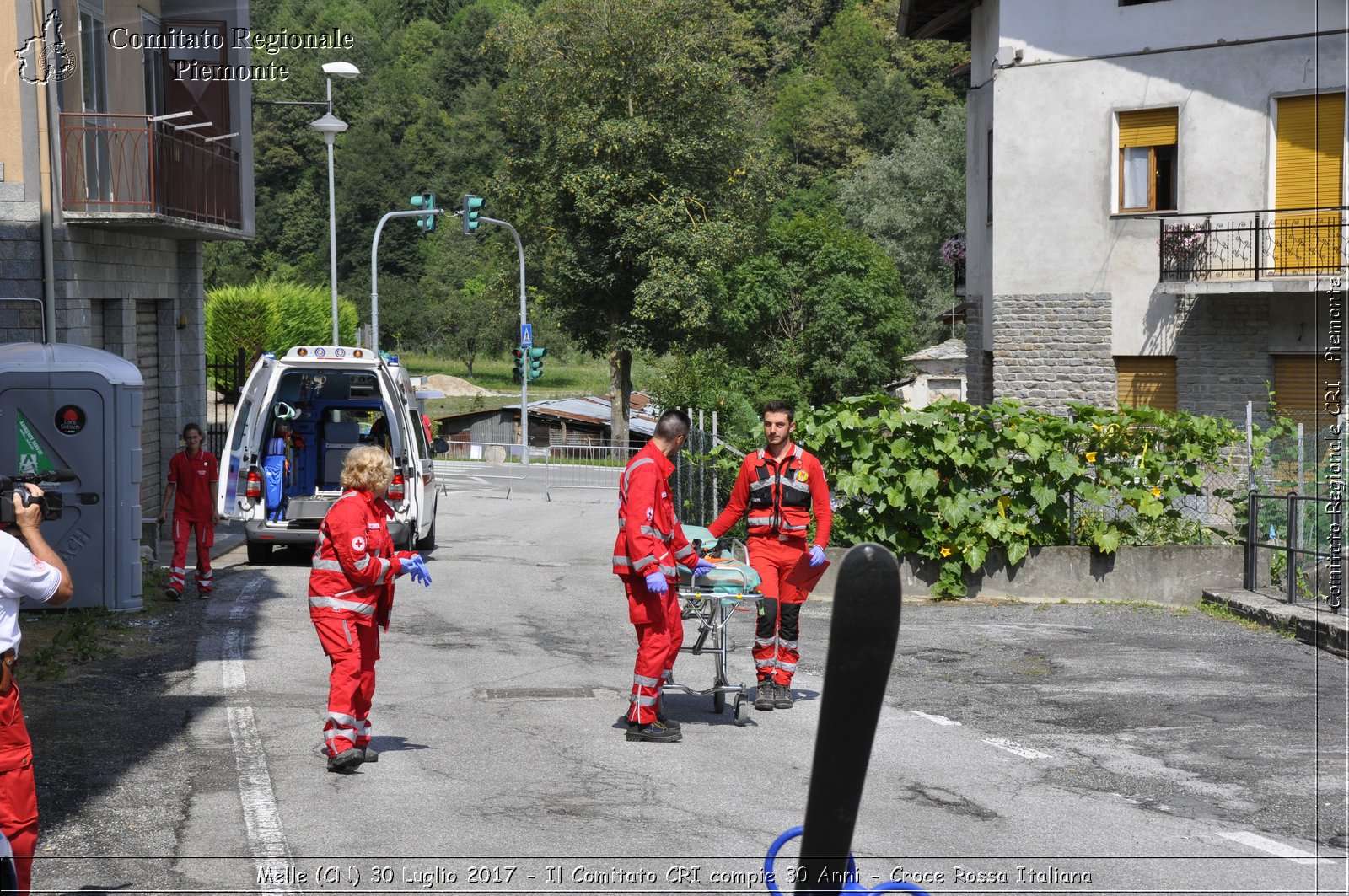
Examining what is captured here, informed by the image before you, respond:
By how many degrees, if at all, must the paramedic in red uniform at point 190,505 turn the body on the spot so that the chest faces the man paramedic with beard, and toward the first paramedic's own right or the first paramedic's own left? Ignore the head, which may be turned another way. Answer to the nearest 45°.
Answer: approximately 45° to the first paramedic's own left

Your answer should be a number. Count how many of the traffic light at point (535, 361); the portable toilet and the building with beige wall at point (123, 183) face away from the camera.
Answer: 0

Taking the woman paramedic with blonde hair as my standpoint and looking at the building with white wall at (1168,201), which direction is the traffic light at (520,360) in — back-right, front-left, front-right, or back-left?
front-left

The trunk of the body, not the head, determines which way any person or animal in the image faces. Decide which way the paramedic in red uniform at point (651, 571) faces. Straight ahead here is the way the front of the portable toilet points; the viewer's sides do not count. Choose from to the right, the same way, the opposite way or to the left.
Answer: to the left

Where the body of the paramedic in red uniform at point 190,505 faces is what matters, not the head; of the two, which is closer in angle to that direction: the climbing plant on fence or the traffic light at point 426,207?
the climbing plant on fence

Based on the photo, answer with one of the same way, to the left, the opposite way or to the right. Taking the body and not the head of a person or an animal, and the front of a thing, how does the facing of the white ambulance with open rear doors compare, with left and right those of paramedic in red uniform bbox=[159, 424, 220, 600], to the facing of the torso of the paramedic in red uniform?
the opposite way

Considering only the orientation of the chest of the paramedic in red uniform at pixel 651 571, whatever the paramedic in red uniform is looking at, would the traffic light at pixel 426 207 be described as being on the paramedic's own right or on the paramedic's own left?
on the paramedic's own left

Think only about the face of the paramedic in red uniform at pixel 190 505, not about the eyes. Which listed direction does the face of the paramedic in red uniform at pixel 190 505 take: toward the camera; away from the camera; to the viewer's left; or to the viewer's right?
toward the camera

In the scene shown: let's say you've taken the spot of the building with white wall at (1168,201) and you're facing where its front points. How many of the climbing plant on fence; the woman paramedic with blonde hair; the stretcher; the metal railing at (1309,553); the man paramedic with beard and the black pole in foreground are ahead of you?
6

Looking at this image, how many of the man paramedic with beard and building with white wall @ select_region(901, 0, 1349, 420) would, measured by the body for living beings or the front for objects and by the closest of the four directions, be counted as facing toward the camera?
2

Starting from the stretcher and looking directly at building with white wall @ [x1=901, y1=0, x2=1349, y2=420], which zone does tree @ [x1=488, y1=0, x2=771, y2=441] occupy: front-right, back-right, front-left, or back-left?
front-left

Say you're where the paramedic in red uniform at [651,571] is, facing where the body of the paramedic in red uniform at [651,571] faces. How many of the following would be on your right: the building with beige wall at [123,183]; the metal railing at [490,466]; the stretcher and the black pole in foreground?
1

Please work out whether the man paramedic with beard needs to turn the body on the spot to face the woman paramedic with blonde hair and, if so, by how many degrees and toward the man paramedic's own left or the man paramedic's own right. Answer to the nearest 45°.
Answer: approximately 45° to the man paramedic's own right

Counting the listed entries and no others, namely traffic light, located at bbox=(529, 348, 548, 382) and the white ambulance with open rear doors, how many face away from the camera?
1

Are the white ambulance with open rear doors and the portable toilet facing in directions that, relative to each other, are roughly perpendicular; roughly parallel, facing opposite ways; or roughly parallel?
roughly parallel, facing opposite ways

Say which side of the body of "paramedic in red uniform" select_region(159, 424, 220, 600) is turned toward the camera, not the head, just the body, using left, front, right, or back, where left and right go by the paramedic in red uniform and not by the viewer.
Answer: front

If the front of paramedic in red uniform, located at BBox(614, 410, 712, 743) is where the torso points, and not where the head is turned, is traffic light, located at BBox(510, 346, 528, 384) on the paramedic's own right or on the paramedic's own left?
on the paramedic's own left

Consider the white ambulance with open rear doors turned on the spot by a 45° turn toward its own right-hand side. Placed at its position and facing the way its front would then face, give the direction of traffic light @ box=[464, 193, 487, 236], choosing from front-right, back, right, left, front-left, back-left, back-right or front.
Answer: front-left

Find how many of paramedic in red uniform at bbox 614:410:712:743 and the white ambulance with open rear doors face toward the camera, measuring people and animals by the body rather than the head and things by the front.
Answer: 0

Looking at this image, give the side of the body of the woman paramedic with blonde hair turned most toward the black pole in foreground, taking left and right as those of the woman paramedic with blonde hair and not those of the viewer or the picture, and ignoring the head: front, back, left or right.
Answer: right
